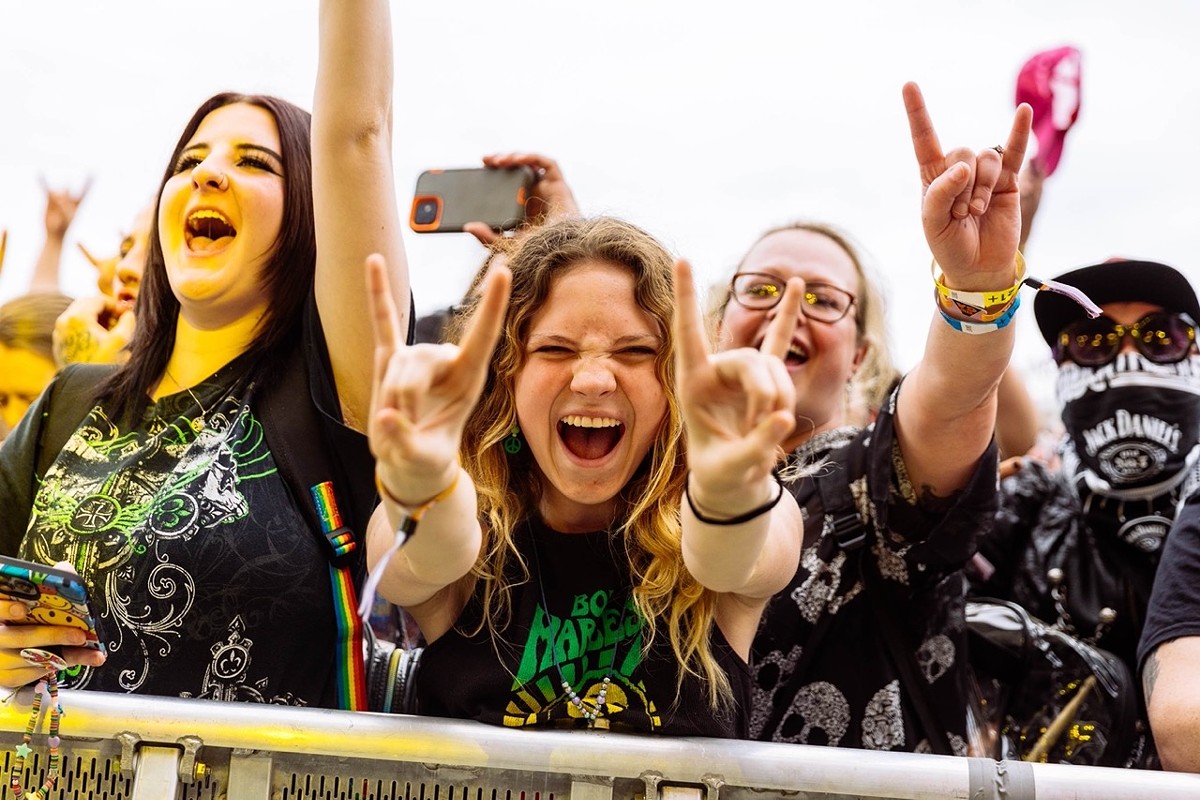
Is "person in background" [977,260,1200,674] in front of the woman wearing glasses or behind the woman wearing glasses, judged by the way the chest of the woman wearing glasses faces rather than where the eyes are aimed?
behind

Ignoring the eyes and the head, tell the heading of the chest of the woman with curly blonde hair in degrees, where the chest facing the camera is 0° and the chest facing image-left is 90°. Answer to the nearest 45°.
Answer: approximately 0°

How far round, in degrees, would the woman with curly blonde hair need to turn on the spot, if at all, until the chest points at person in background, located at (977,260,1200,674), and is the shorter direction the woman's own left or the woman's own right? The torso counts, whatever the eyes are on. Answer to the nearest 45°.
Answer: approximately 135° to the woman's own left

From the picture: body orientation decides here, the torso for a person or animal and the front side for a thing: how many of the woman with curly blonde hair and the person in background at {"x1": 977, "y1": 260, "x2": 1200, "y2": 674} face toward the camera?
2
